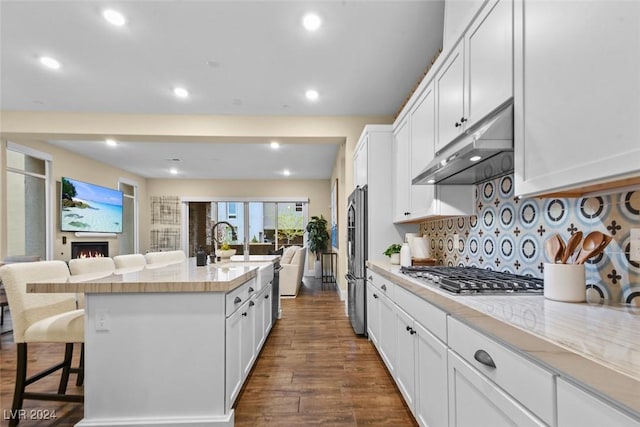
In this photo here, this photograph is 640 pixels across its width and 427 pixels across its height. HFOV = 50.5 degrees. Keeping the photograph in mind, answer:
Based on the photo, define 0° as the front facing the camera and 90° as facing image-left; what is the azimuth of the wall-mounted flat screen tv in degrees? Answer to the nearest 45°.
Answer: approximately 315°

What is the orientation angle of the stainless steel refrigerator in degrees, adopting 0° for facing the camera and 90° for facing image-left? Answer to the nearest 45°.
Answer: approximately 90°

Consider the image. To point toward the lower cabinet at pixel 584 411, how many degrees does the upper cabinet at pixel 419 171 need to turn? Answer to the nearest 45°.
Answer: approximately 90° to its left

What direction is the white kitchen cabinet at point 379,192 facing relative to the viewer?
to the viewer's left

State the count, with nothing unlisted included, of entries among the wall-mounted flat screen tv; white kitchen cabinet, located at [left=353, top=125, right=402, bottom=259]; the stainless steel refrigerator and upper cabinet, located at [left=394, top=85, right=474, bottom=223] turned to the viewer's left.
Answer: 3

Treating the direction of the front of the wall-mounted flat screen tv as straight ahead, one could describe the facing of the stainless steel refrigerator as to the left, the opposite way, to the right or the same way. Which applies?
the opposite way

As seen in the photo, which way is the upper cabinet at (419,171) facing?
to the viewer's left

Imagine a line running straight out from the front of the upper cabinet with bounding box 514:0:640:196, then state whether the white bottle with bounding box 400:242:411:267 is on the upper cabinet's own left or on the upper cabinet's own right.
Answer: on the upper cabinet's own right

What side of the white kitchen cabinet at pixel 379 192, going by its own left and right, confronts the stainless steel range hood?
left

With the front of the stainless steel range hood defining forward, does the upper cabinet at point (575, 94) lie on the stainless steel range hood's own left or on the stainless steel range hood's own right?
on the stainless steel range hood's own left
